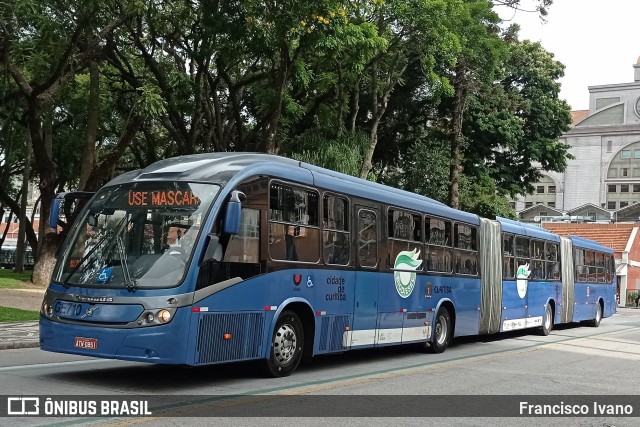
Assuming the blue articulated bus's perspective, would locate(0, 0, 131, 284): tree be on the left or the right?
on its right

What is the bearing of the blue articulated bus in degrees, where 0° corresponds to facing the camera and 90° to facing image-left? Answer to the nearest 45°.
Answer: approximately 45°

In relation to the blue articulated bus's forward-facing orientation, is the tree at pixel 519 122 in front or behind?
behind
